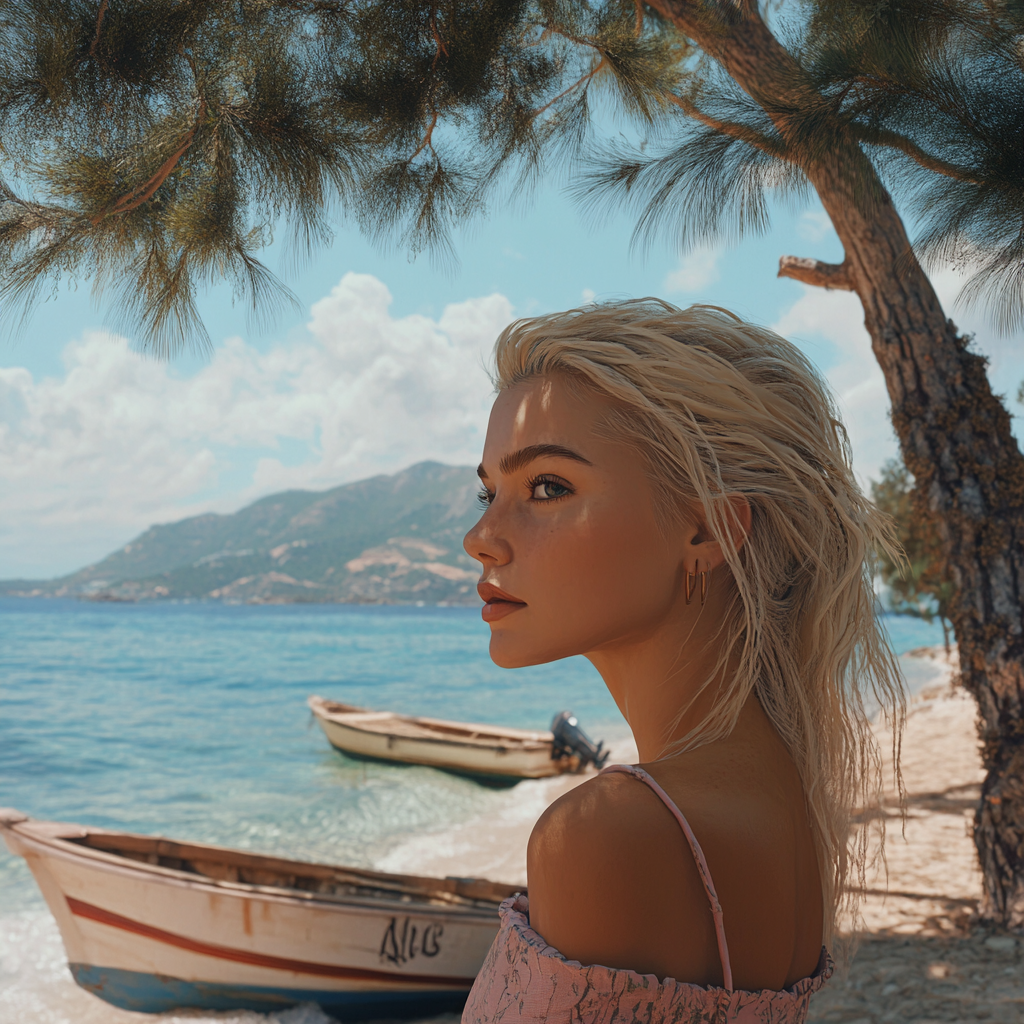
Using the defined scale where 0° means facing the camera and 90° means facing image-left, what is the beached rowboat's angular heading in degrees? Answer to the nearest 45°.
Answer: approximately 90°

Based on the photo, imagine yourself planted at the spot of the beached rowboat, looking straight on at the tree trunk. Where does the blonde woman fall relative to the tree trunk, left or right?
right

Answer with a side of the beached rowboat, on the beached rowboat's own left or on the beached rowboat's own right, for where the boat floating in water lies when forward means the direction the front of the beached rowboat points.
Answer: on the beached rowboat's own right
